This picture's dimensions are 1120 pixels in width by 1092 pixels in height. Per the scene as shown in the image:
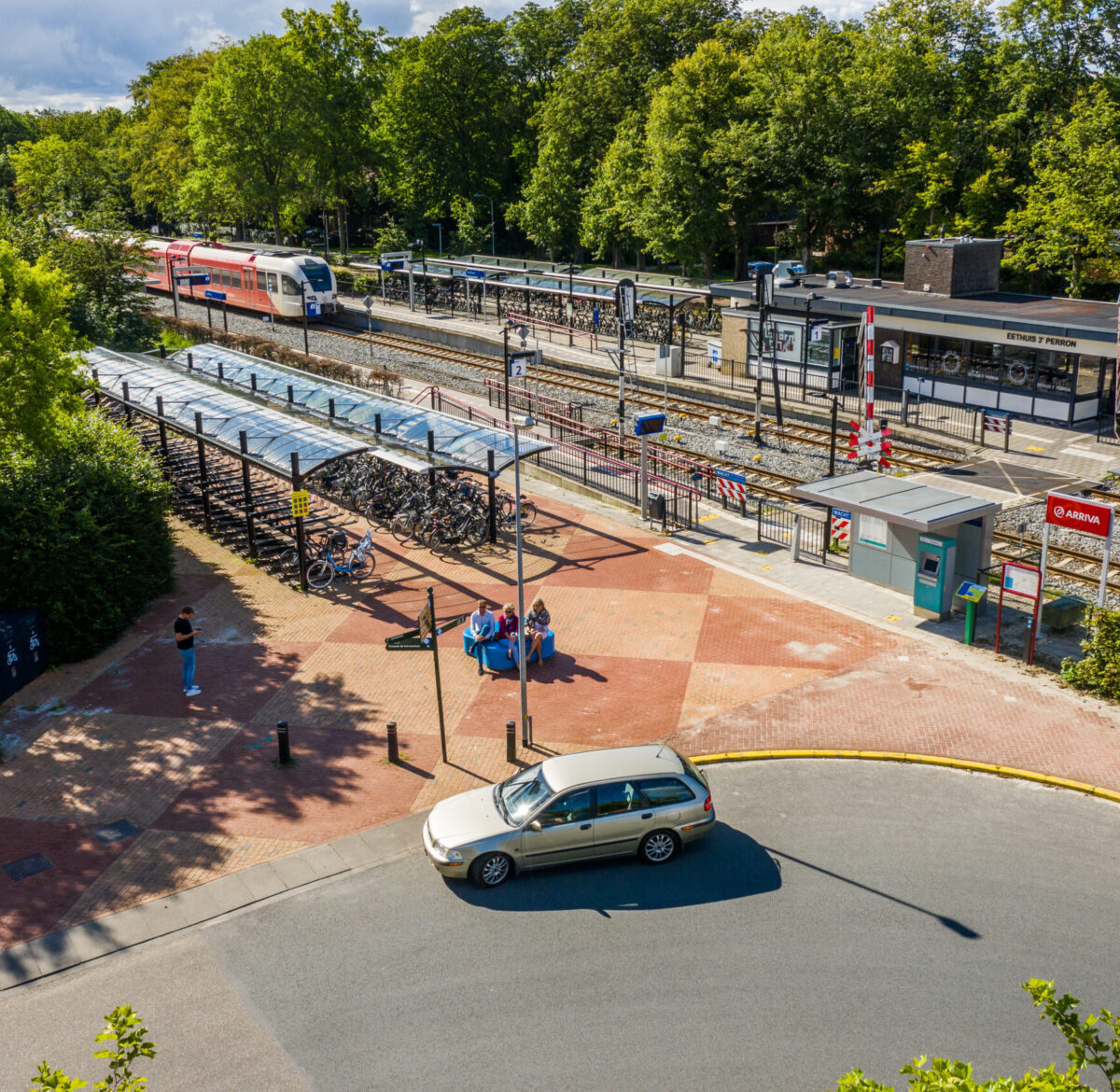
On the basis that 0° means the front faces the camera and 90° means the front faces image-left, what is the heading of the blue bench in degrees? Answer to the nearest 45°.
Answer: approximately 0°

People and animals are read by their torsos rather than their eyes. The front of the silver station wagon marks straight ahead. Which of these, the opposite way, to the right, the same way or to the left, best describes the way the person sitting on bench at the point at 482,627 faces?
to the left

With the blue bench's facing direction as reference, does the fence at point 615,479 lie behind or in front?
behind

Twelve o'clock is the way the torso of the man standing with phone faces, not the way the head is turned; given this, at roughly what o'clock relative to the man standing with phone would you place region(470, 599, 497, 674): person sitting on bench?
The person sitting on bench is roughly at 12 o'clock from the man standing with phone.

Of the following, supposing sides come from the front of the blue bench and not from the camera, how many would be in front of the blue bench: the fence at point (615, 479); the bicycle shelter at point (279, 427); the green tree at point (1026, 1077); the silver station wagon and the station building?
2

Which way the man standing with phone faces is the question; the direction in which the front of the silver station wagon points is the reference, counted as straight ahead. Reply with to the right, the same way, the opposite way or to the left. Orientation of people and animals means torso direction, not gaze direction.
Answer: the opposite way

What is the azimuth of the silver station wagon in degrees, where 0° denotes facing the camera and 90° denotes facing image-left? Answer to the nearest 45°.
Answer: approximately 90°

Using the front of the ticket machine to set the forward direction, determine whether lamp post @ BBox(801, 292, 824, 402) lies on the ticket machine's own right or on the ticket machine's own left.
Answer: on the ticket machine's own right

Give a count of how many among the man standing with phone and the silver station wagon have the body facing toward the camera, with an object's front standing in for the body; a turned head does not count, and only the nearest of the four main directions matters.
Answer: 0

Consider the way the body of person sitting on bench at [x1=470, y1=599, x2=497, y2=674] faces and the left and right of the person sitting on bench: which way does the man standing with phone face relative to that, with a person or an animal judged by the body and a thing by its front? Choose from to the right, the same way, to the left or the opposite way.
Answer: to the left

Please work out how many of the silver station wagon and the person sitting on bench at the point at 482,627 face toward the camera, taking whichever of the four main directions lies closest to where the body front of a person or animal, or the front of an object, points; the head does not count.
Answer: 1

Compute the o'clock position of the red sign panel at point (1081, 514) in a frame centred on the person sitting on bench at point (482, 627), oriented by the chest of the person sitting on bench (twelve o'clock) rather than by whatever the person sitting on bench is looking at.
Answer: The red sign panel is roughly at 9 o'clock from the person sitting on bench.

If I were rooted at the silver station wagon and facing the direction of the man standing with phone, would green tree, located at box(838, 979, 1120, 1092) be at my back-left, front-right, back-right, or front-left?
back-left

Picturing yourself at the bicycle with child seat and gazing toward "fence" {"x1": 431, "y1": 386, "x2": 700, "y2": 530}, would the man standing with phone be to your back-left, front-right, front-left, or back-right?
back-right

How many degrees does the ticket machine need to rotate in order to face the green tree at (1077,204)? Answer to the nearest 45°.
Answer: approximately 135° to its right
